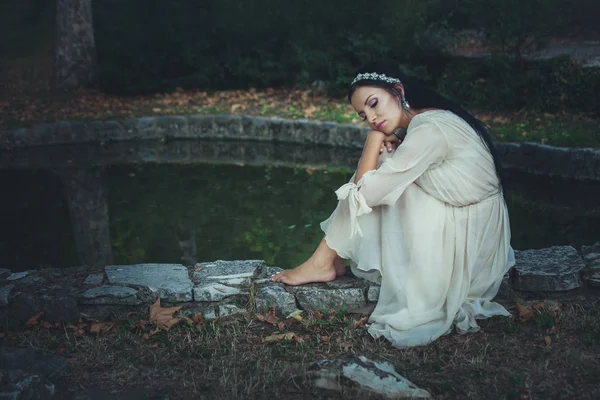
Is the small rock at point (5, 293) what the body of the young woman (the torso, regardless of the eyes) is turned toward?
yes

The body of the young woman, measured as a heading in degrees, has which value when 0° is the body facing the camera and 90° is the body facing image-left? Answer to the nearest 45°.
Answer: approximately 90°

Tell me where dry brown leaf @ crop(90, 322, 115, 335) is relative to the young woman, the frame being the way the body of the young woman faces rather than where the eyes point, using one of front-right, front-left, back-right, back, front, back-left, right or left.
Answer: front

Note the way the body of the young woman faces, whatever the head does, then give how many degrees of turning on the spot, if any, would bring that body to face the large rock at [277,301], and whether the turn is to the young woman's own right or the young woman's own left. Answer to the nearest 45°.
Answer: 0° — they already face it

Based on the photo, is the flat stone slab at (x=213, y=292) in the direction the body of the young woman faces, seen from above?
yes

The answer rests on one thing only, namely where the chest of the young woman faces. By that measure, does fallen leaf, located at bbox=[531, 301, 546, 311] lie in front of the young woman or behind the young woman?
behind

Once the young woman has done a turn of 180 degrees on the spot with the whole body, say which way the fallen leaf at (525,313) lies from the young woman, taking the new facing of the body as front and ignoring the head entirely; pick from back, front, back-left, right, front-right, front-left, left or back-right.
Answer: front

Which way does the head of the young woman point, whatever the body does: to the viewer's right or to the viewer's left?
to the viewer's left

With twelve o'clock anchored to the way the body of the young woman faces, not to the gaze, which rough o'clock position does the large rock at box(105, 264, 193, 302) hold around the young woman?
The large rock is roughly at 12 o'clock from the young woman.

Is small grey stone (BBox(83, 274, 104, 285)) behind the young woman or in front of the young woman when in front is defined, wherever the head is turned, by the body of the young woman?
in front

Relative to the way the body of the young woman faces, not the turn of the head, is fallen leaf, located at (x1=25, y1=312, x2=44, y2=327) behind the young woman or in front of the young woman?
in front

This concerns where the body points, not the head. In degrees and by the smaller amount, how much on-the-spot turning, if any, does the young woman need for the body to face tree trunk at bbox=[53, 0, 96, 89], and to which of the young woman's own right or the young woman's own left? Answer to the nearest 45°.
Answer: approximately 45° to the young woman's own right

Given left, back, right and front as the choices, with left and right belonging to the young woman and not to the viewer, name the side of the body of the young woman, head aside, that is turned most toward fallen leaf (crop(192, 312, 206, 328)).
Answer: front

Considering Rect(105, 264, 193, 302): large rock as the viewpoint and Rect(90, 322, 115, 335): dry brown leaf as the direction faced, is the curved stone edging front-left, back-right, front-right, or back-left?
back-right

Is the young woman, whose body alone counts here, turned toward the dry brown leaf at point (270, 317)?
yes

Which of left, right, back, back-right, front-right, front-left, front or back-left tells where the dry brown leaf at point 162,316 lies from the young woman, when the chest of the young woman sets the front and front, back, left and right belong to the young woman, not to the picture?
front
